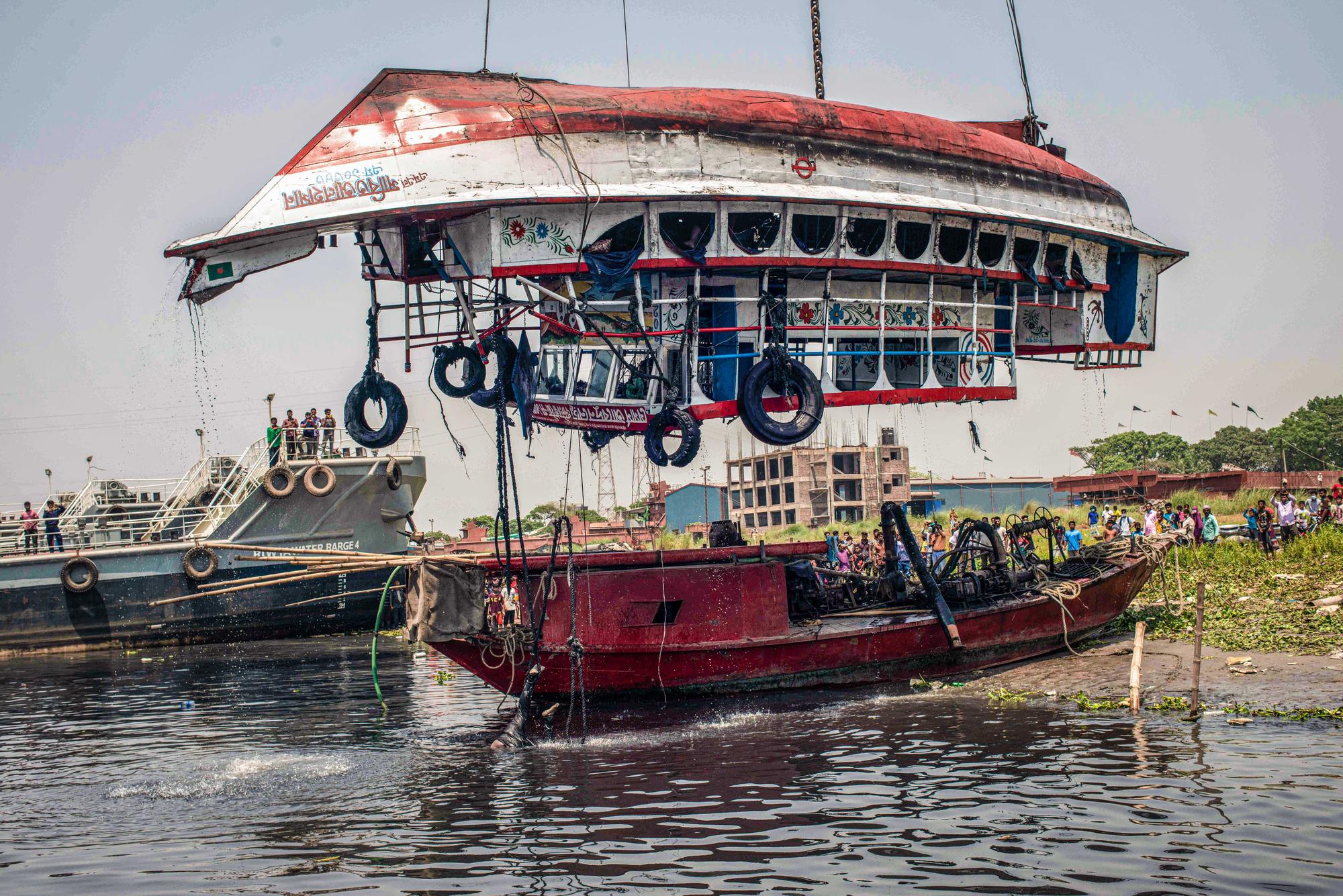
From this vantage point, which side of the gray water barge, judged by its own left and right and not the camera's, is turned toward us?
right

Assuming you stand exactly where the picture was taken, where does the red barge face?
facing to the right of the viewer

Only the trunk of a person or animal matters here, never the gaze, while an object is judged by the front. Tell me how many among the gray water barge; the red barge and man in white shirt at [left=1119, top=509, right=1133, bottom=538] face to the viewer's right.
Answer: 2

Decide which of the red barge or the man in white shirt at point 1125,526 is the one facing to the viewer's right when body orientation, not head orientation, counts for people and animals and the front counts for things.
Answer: the red barge

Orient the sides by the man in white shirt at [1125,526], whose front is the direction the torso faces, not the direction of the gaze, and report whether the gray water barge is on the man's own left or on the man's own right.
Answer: on the man's own right

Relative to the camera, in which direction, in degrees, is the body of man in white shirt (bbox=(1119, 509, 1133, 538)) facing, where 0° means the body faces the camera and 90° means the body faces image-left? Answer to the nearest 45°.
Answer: approximately 0°

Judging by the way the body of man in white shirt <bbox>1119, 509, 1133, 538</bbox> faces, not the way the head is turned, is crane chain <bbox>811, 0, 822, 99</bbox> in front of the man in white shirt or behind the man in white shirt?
in front

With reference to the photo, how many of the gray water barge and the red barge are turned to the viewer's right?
2

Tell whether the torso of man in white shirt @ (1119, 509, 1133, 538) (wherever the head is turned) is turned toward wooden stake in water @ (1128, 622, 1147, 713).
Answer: yes
